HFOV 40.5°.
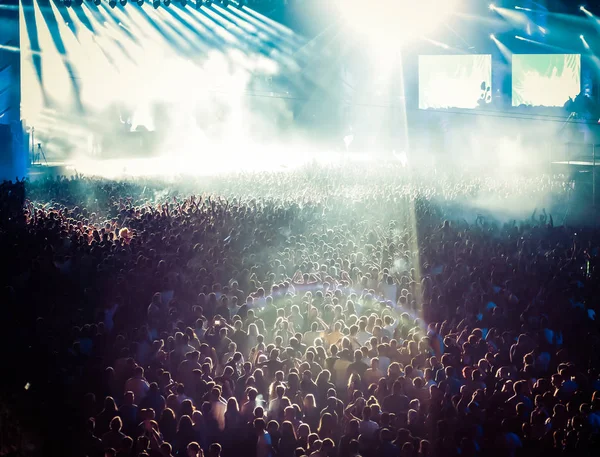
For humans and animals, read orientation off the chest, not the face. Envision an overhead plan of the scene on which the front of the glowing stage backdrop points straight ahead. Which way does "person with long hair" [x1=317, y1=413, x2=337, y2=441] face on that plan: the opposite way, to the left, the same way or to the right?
the opposite way

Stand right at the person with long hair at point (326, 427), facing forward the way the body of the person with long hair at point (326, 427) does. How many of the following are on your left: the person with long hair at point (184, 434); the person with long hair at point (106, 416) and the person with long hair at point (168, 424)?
3

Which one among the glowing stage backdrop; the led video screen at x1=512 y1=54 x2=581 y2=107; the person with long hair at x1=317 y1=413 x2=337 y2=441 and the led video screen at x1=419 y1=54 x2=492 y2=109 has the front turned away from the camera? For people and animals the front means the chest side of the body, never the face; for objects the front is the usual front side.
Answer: the person with long hair

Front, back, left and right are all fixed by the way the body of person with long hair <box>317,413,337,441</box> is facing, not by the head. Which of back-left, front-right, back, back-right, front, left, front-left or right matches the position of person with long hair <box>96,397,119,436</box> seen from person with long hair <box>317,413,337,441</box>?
left

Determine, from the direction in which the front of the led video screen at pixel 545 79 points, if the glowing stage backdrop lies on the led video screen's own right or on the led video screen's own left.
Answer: on the led video screen's own right

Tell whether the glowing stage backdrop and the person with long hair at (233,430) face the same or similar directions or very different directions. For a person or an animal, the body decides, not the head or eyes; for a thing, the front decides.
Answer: very different directions

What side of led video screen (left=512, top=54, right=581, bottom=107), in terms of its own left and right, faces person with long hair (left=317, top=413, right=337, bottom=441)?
front

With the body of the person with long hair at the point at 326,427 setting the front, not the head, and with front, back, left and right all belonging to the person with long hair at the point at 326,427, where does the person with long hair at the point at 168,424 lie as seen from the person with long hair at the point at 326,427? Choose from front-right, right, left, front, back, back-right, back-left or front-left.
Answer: left

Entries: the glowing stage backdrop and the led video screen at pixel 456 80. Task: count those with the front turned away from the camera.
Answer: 0

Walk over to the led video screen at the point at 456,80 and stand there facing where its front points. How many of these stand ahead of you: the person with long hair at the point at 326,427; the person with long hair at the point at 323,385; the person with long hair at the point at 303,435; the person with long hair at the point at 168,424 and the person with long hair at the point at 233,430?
5

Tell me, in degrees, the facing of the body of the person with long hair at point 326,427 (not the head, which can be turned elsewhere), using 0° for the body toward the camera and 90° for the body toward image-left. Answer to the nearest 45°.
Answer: approximately 180°

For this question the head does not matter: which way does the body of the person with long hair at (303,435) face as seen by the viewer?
away from the camera
